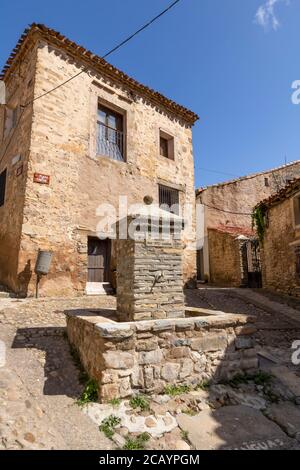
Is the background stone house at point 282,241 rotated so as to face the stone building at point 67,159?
yes

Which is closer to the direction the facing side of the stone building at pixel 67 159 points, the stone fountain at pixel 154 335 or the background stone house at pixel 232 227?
the stone fountain

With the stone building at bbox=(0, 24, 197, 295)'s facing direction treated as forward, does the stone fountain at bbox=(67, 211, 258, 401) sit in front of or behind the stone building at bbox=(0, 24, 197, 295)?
in front

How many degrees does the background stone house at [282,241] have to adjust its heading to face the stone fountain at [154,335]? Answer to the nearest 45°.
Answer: approximately 45° to its left

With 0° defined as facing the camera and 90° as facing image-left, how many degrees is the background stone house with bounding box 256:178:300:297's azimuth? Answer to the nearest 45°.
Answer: approximately 45°

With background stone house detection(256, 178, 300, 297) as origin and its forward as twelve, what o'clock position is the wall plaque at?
The wall plaque is roughly at 12 o'clock from the background stone house.

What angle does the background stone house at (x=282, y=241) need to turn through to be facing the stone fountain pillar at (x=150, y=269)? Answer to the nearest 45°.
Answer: approximately 45° to its left

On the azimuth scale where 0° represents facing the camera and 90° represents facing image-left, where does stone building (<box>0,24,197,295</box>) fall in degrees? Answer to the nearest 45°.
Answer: approximately 315°

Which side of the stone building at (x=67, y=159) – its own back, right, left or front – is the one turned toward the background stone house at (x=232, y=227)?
left
